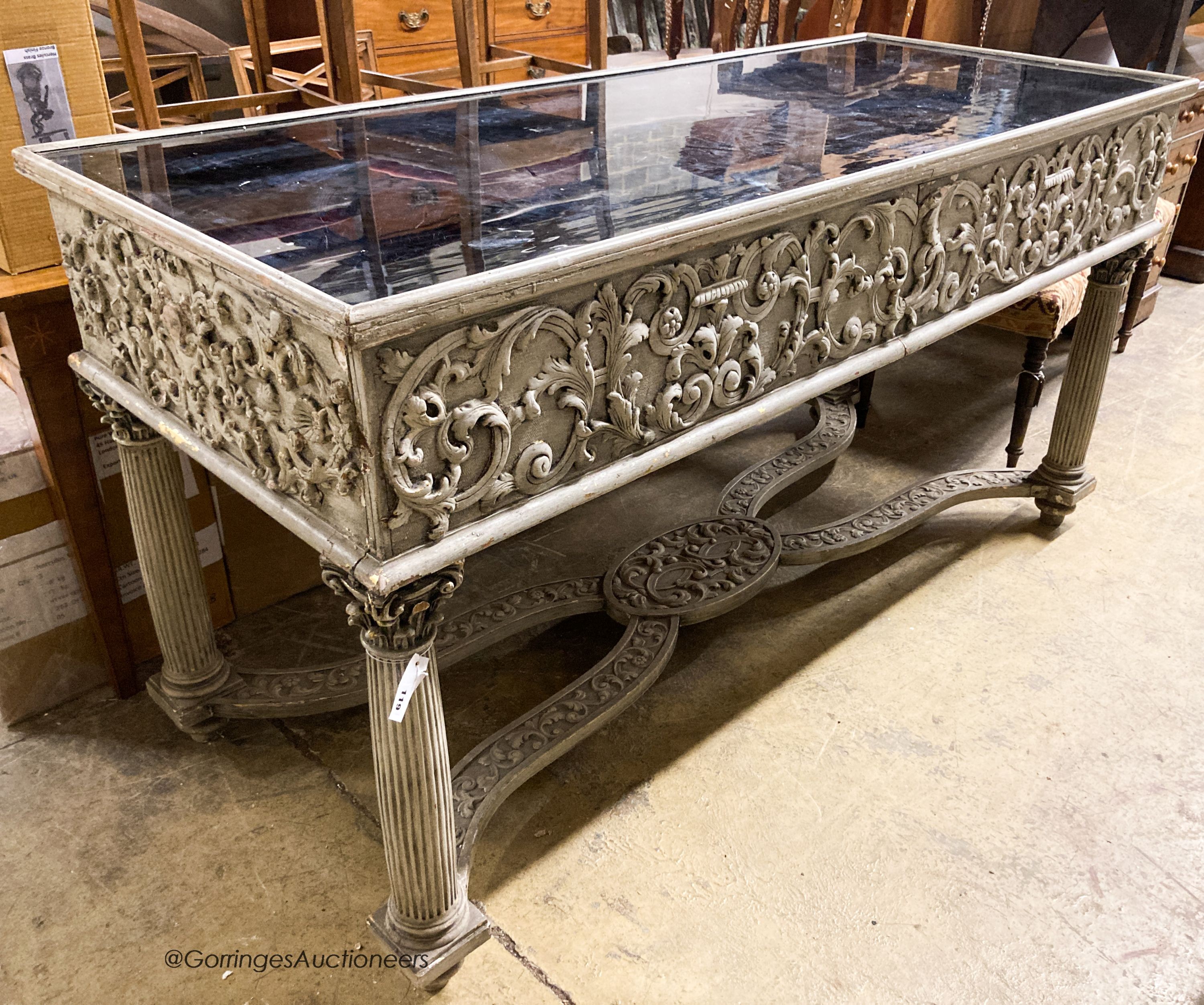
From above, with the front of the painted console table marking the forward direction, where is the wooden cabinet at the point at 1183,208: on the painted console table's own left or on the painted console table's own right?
on the painted console table's own left

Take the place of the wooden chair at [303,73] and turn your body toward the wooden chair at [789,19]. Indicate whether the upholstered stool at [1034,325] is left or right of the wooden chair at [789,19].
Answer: right

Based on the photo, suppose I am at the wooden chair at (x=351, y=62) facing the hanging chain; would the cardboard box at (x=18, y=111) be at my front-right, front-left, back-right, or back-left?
back-right

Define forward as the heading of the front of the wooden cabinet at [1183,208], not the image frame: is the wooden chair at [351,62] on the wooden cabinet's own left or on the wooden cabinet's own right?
on the wooden cabinet's own right

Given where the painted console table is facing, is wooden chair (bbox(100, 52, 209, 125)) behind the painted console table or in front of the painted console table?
behind

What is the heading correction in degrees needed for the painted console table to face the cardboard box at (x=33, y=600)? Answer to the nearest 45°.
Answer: approximately 135° to its right

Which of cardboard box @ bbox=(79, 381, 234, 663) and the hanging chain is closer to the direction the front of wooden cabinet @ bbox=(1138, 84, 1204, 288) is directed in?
the cardboard box

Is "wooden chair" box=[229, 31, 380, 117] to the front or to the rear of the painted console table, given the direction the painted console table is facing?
to the rear

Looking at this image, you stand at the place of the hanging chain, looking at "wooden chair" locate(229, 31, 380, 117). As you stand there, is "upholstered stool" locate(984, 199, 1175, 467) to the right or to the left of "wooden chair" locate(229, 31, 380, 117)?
left

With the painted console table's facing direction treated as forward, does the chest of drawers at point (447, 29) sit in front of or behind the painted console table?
behind

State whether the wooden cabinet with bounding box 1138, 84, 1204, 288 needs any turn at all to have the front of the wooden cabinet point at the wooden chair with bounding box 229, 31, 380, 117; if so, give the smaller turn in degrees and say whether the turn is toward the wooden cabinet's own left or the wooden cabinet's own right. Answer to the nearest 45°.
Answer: approximately 90° to the wooden cabinet's own right
